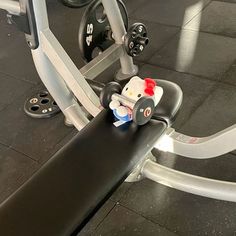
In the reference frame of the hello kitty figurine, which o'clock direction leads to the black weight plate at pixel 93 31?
The black weight plate is roughly at 4 o'clock from the hello kitty figurine.

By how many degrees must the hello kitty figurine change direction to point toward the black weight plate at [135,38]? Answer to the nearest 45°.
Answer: approximately 135° to its right

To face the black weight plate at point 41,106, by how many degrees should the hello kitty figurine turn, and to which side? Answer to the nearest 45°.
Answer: approximately 90° to its right

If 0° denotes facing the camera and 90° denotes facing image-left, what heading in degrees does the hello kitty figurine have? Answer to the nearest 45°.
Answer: approximately 45°
